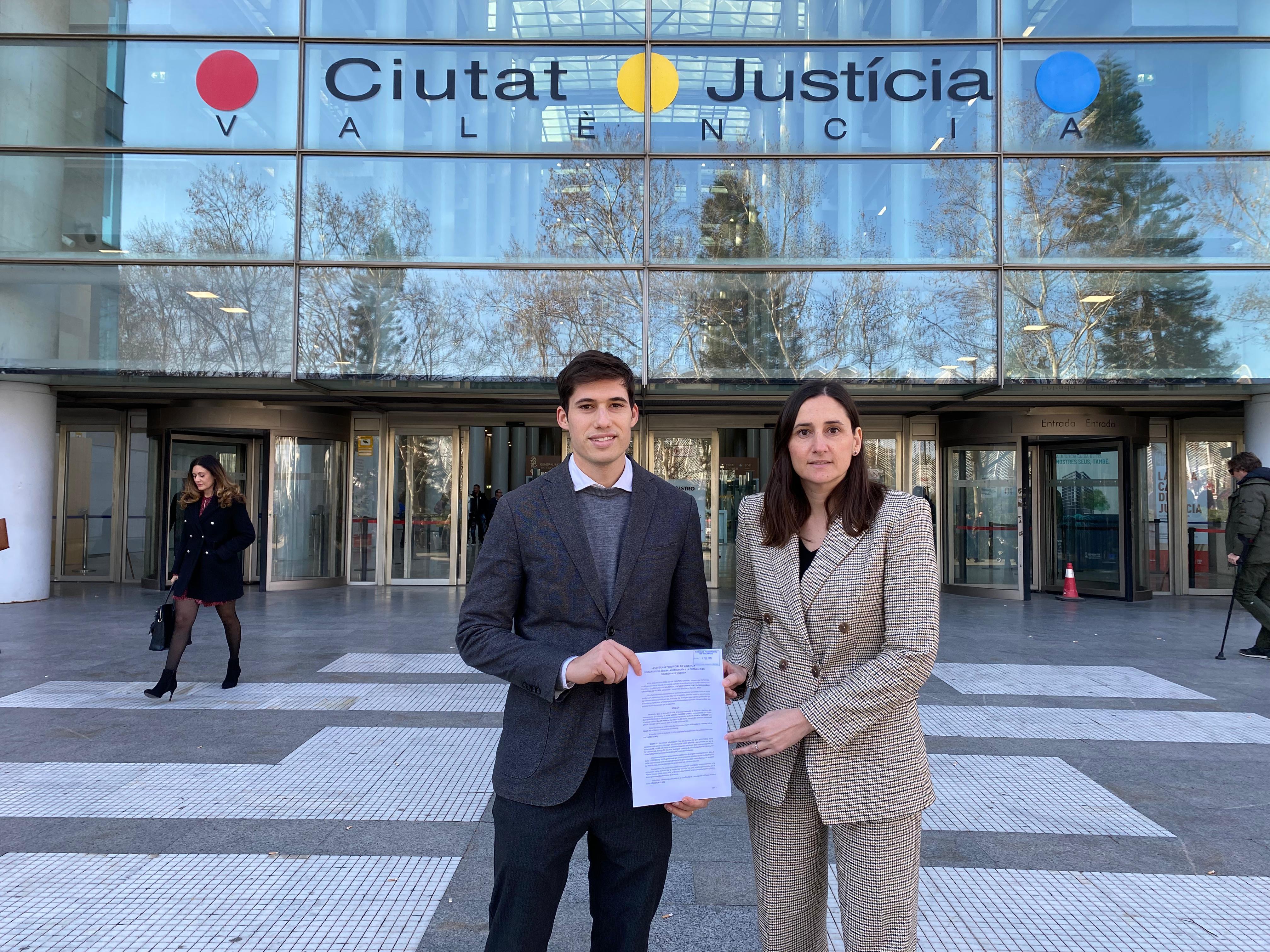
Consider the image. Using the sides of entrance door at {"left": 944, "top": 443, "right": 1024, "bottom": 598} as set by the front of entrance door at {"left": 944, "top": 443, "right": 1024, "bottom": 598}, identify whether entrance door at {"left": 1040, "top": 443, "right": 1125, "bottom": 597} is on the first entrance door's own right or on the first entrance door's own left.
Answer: on the first entrance door's own left

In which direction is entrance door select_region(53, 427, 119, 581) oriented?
toward the camera

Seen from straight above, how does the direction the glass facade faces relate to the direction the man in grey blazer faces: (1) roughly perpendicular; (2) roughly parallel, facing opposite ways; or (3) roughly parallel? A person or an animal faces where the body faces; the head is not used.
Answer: roughly parallel

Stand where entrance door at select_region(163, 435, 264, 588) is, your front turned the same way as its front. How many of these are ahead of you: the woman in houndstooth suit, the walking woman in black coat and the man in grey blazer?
3

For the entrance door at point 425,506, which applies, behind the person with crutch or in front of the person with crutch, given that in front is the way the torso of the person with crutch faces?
in front

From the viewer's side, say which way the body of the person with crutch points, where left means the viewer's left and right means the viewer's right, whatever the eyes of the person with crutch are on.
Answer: facing to the left of the viewer

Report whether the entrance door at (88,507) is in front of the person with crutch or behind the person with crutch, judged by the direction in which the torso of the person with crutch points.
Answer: in front

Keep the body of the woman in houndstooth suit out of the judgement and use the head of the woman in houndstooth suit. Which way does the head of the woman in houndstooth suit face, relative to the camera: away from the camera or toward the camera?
toward the camera

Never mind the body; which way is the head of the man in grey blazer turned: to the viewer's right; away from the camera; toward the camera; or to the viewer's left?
toward the camera

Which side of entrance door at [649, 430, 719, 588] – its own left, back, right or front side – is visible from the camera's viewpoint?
front

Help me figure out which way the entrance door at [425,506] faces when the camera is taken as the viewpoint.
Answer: facing the viewer

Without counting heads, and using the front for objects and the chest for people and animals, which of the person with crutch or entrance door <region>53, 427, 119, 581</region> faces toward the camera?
the entrance door

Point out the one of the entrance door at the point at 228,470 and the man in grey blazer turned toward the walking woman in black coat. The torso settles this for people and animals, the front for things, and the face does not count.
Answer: the entrance door

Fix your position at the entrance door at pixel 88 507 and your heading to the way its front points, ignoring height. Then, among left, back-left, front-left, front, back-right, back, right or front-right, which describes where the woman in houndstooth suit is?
front

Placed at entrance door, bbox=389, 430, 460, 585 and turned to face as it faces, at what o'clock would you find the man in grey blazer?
The man in grey blazer is roughly at 12 o'clock from the entrance door.

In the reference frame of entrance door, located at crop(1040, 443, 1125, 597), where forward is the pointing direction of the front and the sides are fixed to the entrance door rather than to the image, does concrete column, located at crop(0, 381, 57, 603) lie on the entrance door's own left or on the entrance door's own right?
on the entrance door's own right
